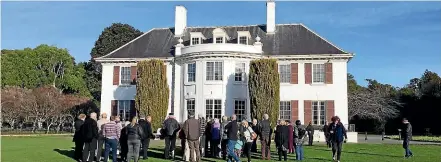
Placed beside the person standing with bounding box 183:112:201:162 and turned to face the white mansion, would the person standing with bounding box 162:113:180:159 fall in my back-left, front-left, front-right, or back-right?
front-left

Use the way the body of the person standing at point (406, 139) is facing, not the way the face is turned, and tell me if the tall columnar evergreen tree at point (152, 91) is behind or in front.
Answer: in front

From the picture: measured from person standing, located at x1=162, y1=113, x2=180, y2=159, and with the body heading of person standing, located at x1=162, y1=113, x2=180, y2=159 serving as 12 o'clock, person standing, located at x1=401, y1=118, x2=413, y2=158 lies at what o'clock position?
person standing, located at x1=401, y1=118, x2=413, y2=158 is roughly at 3 o'clock from person standing, located at x1=162, y1=113, x2=180, y2=159.

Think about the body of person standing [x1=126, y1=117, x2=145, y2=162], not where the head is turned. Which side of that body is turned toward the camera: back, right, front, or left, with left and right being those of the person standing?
back

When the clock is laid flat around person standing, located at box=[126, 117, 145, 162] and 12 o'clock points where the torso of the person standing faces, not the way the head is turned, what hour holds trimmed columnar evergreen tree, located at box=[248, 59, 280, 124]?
The trimmed columnar evergreen tree is roughly at 1 o'clock from the person standing.

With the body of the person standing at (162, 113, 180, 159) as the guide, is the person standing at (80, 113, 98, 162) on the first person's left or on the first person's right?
on the first person's left

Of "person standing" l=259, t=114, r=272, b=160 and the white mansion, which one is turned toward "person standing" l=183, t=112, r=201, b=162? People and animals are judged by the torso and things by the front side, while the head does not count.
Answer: the white mansion

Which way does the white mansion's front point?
toward the camera

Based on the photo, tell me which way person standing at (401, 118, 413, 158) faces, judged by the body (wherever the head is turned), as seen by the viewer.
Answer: to the viewer's left

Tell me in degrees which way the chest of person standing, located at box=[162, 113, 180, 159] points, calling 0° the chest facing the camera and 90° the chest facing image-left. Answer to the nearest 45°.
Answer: approximately 180°

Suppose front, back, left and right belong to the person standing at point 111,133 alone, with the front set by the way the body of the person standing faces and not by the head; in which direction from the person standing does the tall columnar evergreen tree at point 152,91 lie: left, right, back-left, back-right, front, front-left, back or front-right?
front

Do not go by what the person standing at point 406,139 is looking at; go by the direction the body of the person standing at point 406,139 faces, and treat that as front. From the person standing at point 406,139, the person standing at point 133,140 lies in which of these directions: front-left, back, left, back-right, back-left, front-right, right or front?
front-left

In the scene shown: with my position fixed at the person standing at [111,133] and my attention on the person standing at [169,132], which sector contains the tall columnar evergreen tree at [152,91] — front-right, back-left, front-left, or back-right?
front-left

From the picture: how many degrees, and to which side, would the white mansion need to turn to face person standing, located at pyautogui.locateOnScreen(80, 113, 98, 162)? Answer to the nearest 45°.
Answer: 0° — it already faces them

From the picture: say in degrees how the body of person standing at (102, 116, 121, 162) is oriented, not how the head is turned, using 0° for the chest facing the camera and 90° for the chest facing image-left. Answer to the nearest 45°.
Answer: approximately 180°
